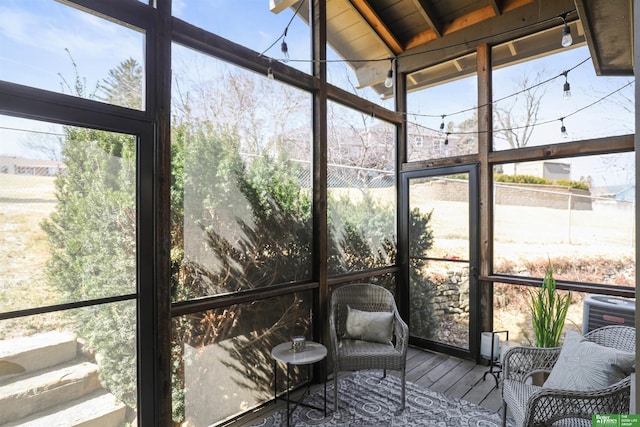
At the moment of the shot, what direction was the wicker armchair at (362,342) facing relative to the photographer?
facing the viewer

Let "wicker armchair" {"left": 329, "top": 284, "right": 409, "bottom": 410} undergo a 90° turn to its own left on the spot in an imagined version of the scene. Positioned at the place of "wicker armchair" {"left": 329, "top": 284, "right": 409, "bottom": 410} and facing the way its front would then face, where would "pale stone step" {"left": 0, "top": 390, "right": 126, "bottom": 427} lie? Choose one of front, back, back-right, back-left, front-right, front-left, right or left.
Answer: back-right

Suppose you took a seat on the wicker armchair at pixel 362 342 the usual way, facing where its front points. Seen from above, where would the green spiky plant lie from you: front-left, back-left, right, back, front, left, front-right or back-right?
left

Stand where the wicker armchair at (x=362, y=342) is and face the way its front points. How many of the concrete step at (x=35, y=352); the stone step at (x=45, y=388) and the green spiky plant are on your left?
1

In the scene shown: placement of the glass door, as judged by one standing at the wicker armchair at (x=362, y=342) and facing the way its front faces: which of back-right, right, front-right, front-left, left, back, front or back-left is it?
back-left

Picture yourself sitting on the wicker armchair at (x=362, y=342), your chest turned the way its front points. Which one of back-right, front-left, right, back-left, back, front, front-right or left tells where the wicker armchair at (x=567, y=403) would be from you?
front-left

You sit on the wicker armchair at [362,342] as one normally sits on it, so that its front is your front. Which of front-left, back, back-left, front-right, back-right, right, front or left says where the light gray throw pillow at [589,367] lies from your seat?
front-left

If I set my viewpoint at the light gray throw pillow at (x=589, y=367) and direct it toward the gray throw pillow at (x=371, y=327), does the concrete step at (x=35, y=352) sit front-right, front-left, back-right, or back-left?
front-left

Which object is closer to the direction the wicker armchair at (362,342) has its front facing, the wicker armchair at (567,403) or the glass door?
the wicker armchair

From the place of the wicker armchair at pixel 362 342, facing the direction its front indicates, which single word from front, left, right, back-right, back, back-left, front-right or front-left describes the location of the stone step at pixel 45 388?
front-right
